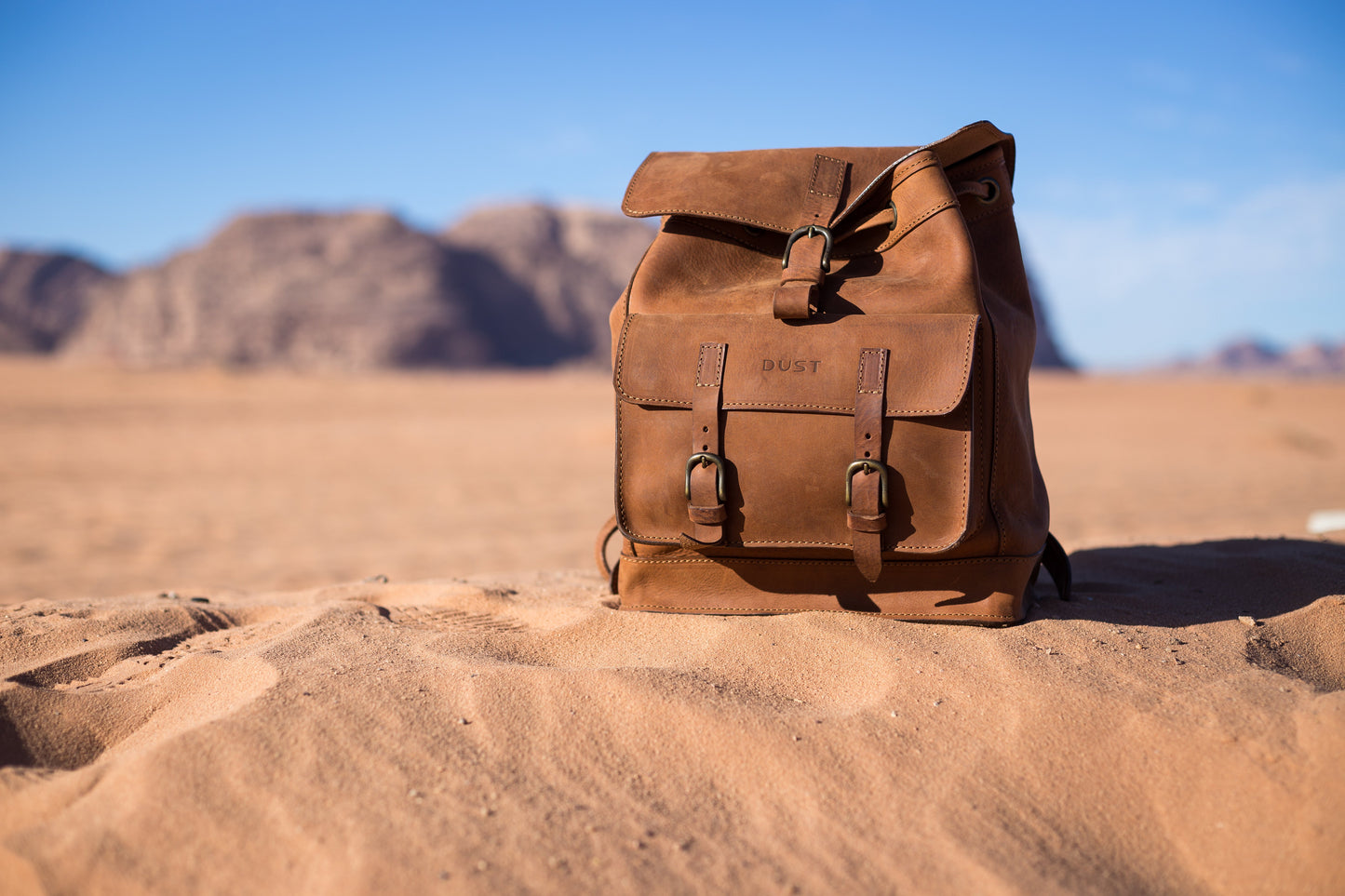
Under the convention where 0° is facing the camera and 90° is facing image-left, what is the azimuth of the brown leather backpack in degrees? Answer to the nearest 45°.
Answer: approximately 0°
